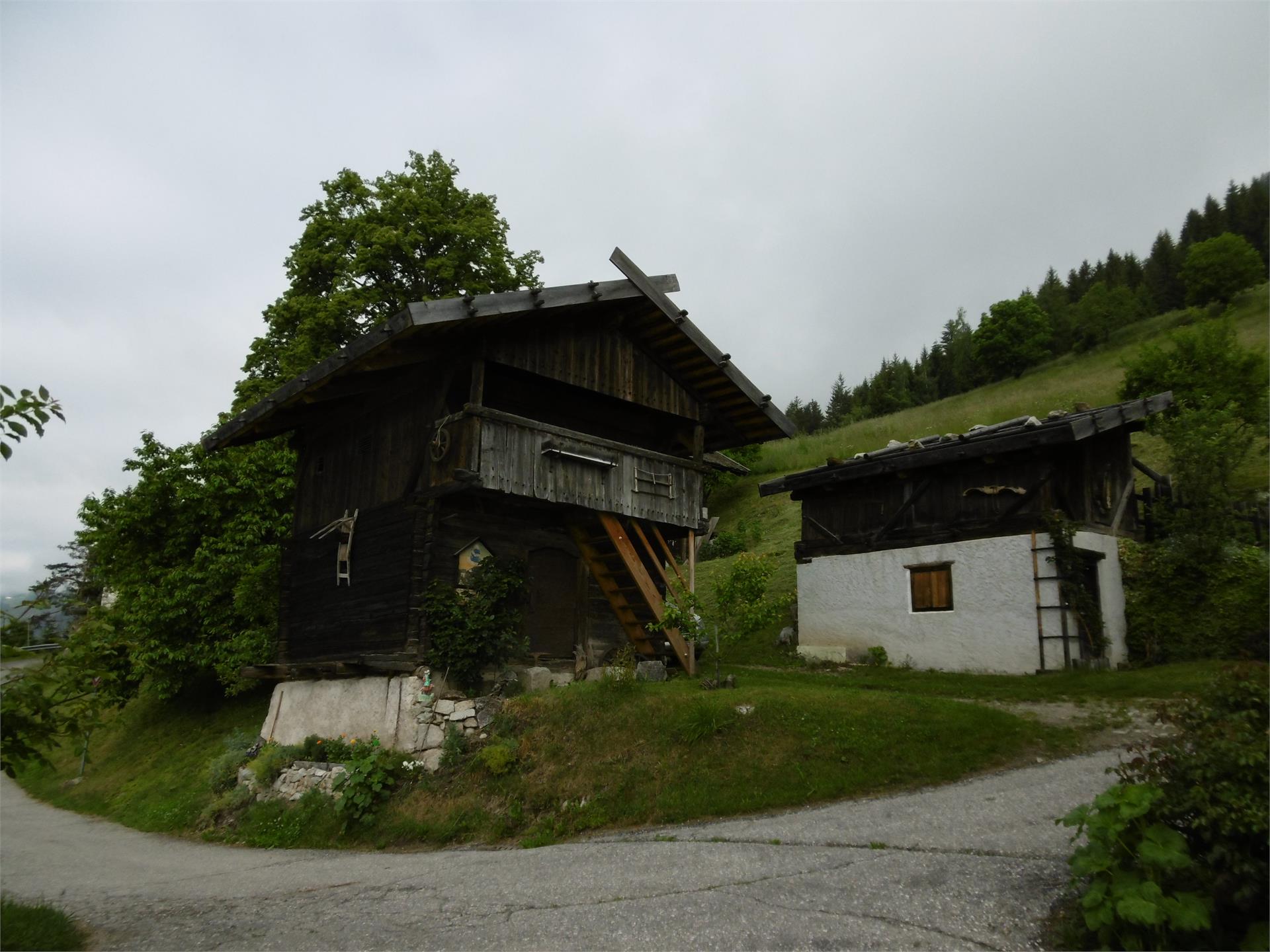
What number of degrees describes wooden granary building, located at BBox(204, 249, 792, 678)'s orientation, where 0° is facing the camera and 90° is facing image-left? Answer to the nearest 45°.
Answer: approximately 315°

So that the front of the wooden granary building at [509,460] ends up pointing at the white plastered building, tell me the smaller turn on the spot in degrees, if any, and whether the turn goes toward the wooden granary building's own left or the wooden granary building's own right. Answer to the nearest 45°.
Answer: approximately 45° to the wooden granary building's own left

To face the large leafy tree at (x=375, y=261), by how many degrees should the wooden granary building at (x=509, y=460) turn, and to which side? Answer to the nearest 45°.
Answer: approximately 180°

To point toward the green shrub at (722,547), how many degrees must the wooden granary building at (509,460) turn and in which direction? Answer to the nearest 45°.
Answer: approximately 90° to its left

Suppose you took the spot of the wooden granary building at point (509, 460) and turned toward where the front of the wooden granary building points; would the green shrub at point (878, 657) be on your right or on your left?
on your left

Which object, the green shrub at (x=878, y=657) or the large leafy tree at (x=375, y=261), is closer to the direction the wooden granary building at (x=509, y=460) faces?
the green shrub

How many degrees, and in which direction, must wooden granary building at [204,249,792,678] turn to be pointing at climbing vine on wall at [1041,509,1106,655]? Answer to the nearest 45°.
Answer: approximately 45° to its left
